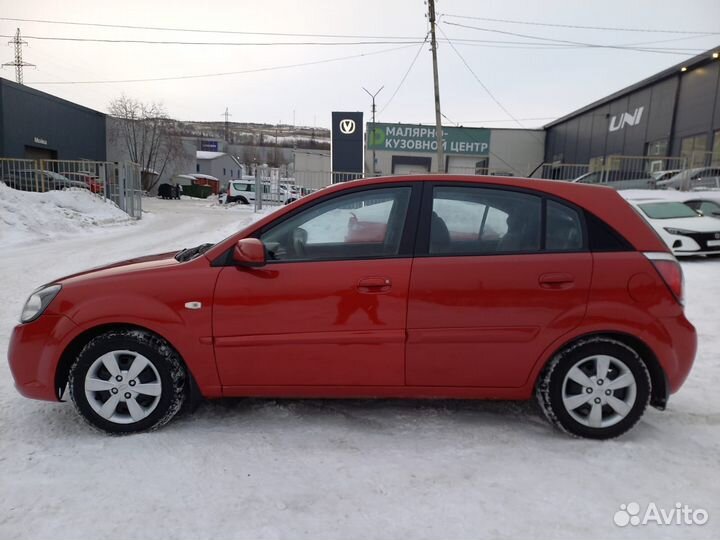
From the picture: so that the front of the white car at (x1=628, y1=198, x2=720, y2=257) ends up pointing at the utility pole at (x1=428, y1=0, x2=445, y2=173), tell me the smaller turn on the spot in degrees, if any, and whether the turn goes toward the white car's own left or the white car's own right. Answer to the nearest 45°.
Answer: approximately 180°

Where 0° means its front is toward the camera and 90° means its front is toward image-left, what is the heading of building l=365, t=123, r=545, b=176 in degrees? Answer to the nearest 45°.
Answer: approximately 0°

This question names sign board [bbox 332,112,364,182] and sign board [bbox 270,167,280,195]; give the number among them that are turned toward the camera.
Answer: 2

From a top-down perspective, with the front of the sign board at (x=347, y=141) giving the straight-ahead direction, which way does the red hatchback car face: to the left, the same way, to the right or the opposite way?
to the right

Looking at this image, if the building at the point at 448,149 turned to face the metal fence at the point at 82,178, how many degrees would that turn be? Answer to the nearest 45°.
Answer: approximately 45° to its right

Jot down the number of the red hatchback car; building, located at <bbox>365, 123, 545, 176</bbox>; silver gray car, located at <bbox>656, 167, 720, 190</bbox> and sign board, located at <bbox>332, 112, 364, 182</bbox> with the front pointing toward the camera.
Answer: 2

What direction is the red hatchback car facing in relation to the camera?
to the viewer's left

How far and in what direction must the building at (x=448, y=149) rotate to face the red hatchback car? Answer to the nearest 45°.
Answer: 0° — it already faces it

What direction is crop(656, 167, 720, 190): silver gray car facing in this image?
to the viewer's left

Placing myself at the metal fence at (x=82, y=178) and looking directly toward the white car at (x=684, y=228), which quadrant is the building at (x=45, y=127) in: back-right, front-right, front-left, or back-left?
back-left

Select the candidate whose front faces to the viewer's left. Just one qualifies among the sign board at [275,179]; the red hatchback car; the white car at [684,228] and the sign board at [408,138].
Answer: the red hatchback car
